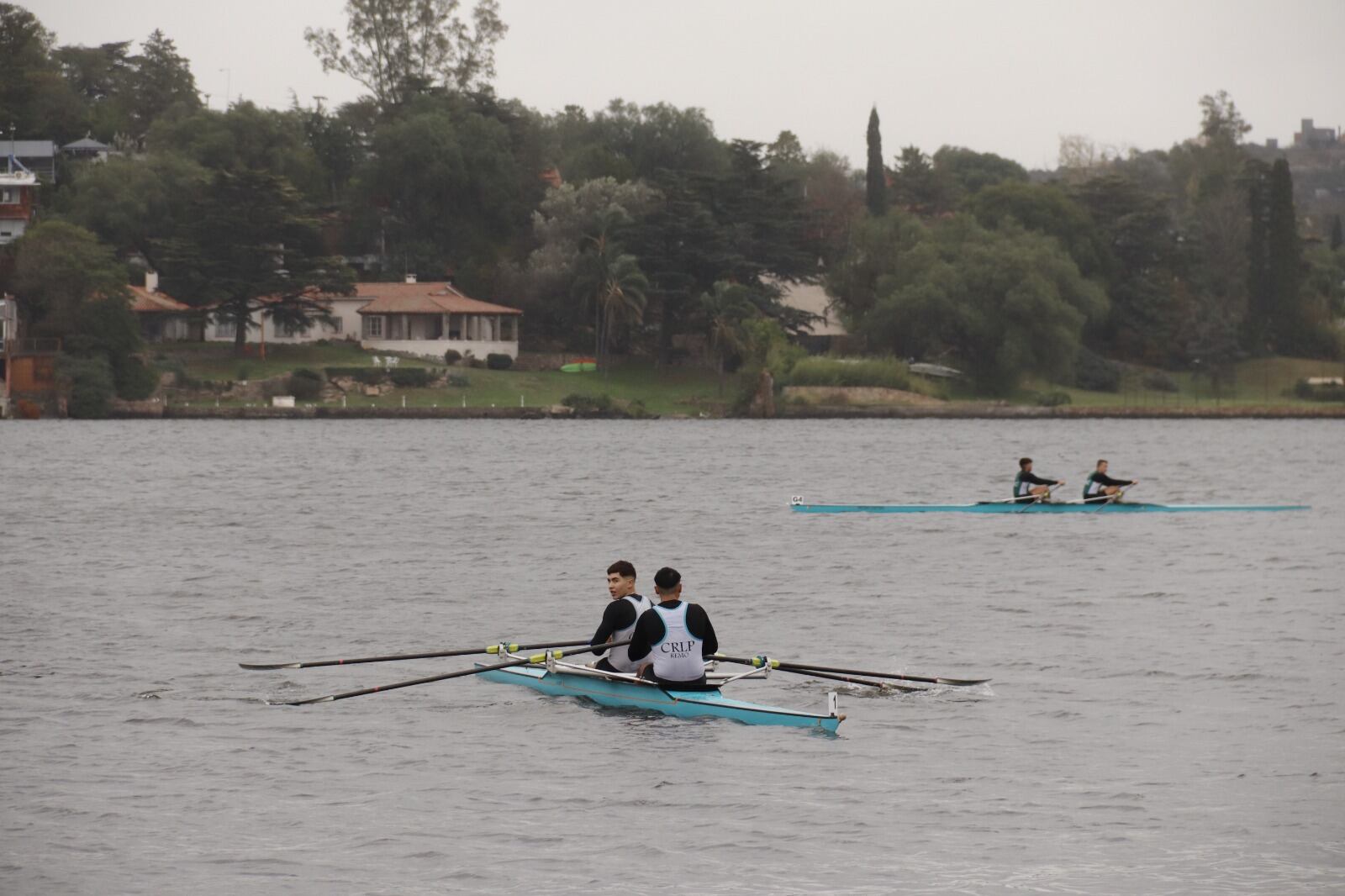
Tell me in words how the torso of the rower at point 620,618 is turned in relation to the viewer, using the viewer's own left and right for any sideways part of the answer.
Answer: facing away from the viewer and to the left of the viewer

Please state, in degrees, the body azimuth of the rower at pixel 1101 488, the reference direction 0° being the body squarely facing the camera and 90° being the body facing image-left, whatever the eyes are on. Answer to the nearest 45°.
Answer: approximately 270°

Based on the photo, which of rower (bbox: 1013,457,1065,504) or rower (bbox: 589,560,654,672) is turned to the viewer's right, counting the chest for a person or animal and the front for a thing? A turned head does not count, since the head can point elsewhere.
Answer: rower (bbox: 1013,457,1065,504)

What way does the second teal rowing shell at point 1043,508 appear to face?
to the viewer's left

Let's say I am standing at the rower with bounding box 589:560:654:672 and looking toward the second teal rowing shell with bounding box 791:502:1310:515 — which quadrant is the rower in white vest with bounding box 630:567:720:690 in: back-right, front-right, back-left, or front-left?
back-right

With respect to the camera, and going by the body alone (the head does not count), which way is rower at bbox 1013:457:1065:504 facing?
to the viewer's right
